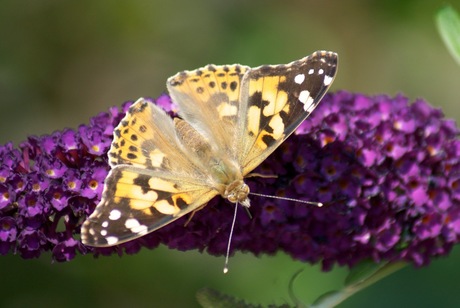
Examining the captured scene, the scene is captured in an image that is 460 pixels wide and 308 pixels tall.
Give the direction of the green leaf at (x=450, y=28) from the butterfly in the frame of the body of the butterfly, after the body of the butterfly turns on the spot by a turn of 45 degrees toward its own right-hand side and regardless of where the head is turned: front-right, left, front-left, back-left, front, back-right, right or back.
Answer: left

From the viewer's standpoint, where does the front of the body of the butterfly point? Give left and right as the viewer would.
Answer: facing the viewer and to the right of the viewer

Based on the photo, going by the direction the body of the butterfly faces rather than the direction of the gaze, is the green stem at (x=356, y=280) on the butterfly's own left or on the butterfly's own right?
on the butterfly's own left
